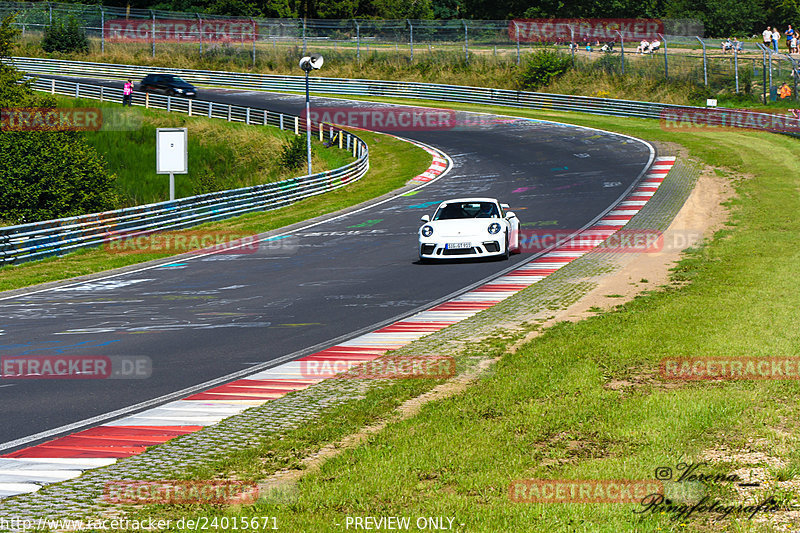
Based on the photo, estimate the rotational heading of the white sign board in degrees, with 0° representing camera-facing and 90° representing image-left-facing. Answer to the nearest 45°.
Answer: approximately 0°

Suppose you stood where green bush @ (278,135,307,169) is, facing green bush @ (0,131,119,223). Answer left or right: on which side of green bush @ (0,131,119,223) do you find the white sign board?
left

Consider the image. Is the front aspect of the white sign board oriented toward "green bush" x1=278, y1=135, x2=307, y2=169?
no

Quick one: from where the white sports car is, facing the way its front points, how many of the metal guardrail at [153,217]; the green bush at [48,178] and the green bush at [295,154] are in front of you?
0

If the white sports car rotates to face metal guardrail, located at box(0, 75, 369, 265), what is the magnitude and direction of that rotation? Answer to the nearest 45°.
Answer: approximately 135° to its right

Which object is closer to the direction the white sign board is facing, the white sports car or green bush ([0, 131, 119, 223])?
the white sports car

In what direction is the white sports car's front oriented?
toward the camera

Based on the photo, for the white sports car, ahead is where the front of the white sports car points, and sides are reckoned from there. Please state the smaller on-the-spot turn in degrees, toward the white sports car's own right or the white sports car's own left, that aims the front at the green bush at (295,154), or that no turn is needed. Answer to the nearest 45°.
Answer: approximately 180°

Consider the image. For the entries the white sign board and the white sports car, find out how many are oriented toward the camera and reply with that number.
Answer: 2

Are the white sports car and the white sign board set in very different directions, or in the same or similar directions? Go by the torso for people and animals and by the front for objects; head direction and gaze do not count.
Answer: same or similar directions

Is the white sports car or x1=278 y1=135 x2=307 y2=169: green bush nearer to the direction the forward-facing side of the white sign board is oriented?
the white sports car

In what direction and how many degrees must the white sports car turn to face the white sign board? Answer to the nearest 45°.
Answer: approximately 135° to its right
